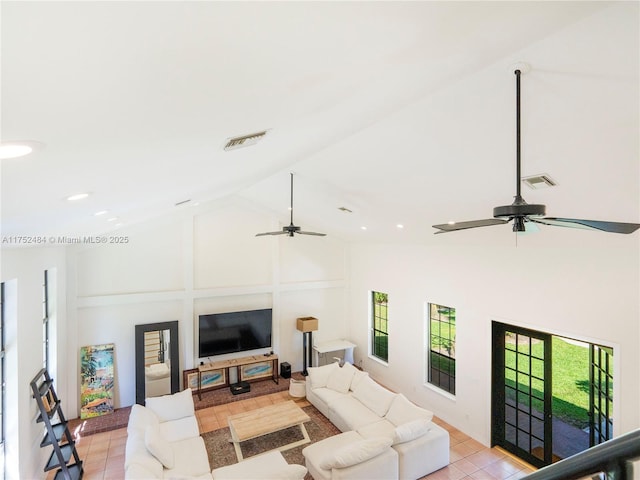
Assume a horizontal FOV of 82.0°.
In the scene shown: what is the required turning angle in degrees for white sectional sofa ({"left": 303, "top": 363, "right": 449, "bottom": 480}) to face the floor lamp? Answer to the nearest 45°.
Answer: approximately 90° to its right

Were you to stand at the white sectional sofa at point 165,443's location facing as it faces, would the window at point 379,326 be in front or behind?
in front

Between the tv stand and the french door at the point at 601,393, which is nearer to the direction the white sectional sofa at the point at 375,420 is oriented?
the tv stand

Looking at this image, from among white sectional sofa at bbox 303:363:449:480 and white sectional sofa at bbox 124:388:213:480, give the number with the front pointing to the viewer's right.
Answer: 1

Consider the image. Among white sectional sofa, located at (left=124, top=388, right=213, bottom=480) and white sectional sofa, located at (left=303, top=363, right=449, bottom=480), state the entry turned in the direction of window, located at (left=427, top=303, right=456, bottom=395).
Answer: white sectional sofa, located at (left=124, top=388, right=213, bottom=480)

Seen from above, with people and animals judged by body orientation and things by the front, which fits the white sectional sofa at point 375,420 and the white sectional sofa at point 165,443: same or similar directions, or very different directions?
very different directions

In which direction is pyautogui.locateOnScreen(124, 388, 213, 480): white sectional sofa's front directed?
to the viewer's right

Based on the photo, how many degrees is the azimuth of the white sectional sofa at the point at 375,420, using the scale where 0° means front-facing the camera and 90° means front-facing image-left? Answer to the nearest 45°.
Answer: approximately 45°

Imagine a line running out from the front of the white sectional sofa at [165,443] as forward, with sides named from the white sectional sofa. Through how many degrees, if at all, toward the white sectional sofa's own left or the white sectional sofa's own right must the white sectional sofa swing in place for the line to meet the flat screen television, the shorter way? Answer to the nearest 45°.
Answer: approximately 45° to the white sectional sofa's own left

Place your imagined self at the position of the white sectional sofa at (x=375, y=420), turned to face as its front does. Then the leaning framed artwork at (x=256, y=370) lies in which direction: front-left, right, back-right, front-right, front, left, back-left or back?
right

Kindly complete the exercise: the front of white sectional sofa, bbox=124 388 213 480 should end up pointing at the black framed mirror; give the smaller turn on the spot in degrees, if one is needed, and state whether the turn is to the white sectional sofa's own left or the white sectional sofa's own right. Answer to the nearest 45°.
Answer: approximately 90° to the white sectional sofa's own left

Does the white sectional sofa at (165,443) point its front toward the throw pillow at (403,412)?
yes

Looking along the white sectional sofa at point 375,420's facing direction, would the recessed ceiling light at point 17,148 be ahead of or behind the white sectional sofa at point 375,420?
ahead

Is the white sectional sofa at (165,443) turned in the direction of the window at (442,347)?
yes
